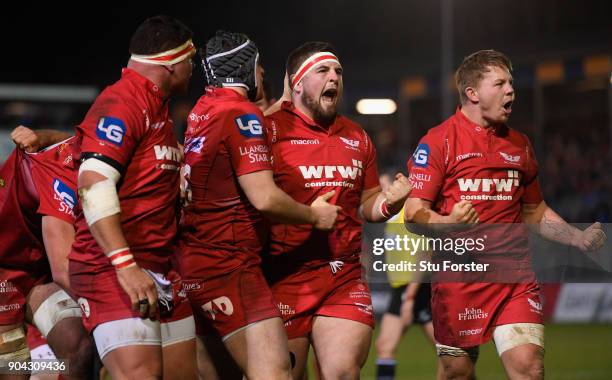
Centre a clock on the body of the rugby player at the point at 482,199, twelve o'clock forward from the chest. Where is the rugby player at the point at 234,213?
the rugby player at the point at 234,213 is roughly at 3 o'clock from the rugby player at the point at 482,199.

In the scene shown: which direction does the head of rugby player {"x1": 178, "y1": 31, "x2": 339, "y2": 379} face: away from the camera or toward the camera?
away from the camera

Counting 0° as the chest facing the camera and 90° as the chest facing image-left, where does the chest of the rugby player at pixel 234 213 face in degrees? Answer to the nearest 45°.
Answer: approximately 225°

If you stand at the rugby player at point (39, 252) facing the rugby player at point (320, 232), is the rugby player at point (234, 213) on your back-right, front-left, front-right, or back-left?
front-right

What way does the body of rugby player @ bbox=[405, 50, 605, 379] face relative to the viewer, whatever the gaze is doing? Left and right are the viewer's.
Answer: facing the viewer and to the right of the viewer

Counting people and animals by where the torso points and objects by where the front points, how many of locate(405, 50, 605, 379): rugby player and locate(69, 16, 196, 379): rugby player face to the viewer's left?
0

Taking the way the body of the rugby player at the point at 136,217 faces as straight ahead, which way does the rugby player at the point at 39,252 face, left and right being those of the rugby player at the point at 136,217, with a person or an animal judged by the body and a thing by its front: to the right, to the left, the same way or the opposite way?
to the right

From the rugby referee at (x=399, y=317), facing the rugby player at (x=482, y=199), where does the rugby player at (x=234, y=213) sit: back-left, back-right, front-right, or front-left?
front-right

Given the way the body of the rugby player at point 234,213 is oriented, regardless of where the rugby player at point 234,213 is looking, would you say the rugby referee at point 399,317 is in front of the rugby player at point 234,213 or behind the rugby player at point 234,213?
in front
